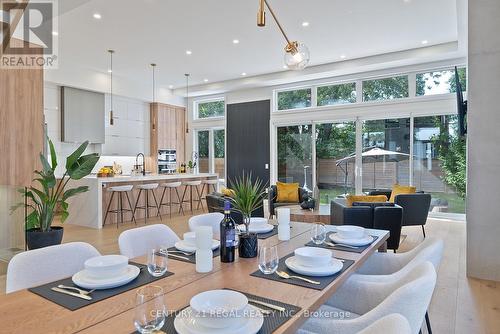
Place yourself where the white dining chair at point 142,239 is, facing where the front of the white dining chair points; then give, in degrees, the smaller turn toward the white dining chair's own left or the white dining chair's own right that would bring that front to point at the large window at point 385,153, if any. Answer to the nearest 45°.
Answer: approximately 90° to the white dining chair's own left

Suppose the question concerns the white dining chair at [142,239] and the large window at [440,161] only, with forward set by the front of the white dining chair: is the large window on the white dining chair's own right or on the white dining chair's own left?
on the white dining chair's own left

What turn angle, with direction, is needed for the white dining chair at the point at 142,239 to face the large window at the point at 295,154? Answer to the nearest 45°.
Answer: approximately 90° to its left

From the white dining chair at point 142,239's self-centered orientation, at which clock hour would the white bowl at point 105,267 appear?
The white bowl is roughly at 2 o'clock from the white dining chair.

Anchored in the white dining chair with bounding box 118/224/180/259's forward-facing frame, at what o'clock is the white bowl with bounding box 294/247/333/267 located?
The white bowl is roughly at 12 o'clock from the white dining chair.

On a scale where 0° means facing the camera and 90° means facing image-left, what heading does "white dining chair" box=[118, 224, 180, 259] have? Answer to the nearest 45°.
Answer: approximately 315°

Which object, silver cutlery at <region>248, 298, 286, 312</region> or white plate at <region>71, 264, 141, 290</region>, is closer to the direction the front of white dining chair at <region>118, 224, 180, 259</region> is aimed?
the silver cutlery

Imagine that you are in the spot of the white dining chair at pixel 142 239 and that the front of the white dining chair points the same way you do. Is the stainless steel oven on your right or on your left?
on your left

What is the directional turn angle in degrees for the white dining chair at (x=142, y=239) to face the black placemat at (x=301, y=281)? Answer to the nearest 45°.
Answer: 0° — it already faces it

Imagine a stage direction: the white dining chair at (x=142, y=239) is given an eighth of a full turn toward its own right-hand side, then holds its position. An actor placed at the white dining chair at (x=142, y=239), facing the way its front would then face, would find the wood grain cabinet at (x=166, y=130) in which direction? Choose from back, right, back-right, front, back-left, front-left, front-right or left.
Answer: back
